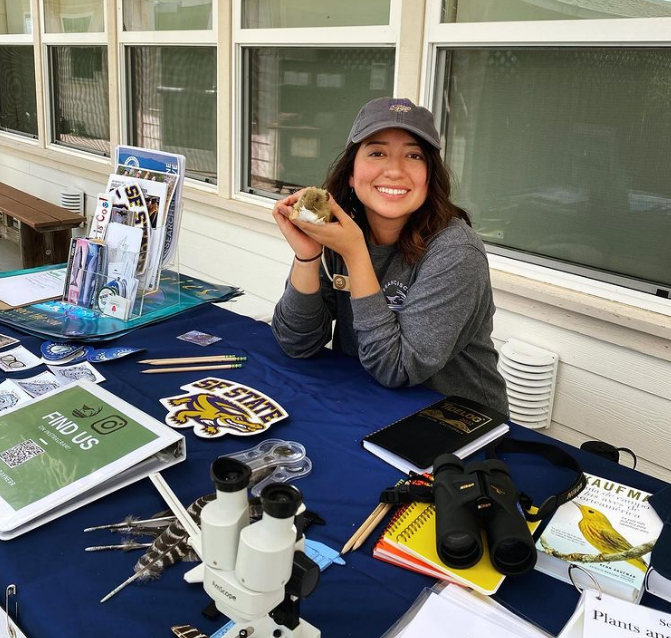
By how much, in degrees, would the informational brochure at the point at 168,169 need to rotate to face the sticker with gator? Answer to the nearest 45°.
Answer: approximately 45° to its left

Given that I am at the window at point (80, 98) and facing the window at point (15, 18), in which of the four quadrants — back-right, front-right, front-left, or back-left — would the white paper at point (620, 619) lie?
back-left

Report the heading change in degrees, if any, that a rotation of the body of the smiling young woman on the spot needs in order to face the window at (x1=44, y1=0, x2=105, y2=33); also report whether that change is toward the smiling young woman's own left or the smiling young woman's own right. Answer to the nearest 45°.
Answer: approximately 90° to the smiling young woman's own right

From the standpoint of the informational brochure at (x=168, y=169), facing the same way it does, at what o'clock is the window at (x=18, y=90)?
The window is roughly at 4 o'clock from the informational brochure.

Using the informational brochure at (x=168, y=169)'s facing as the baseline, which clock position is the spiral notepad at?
The spiral notepad is roughly at 10 o'clock from the informational brochure.
